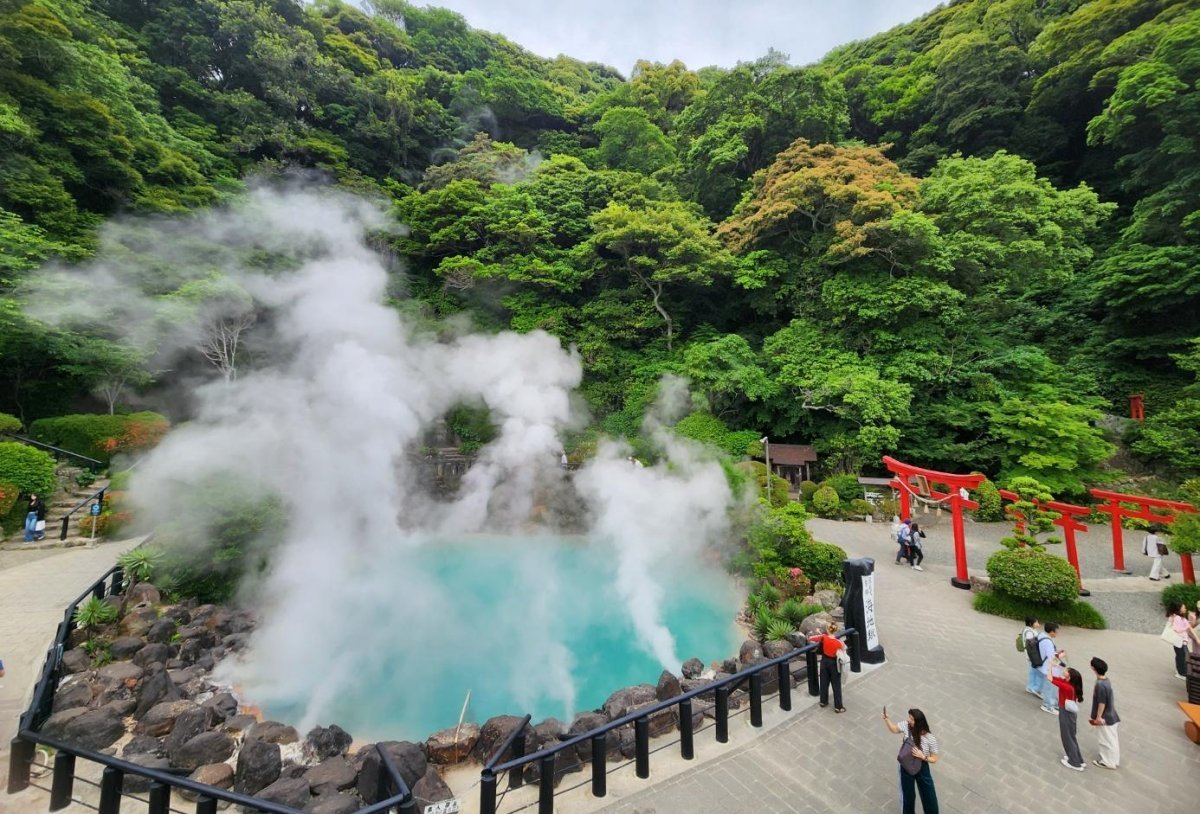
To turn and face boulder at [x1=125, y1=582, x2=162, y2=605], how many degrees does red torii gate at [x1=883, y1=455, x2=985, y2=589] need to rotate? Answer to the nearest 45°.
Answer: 0° — it already faces it

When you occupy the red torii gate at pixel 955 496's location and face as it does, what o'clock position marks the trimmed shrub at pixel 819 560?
The trimmed shrub is roughly at 12 o'clock from the red torii gate.

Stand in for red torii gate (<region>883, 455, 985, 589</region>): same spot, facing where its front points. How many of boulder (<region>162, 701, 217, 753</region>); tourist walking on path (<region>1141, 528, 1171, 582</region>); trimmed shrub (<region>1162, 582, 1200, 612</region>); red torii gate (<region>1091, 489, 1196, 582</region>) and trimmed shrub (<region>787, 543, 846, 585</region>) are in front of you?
2

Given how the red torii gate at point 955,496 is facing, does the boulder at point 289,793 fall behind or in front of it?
in front

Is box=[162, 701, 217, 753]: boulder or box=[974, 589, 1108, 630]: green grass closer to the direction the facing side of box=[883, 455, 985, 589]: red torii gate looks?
the boulder

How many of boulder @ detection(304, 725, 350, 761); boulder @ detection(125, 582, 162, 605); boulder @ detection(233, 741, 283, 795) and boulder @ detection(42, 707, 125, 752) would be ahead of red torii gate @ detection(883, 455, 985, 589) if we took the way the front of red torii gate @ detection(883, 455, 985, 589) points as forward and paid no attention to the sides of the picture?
4

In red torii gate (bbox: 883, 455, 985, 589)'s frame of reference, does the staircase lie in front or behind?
in front

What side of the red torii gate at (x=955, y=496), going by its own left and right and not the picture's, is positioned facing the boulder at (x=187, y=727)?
front

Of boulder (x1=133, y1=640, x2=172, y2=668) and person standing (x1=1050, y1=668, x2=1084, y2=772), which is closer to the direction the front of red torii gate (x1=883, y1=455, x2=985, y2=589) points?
the boulder

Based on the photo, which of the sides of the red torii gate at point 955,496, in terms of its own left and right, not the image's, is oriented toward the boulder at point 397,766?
front

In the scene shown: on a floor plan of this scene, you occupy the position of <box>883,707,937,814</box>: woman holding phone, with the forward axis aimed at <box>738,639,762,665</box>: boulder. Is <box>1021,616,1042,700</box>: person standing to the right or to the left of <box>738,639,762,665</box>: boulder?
right

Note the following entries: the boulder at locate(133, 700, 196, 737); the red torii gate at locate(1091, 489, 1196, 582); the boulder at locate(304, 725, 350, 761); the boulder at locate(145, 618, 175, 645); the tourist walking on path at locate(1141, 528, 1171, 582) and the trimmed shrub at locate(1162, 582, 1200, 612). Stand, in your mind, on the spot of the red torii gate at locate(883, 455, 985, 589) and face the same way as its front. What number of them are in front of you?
3

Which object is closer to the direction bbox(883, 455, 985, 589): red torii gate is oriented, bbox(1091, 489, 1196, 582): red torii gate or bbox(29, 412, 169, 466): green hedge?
the green hedge

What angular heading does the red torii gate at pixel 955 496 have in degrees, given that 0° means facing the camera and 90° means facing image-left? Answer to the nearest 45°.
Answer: approximately 45°

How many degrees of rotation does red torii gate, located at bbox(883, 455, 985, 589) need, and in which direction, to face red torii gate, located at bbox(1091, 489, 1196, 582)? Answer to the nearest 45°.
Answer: approximately 135° to its left
